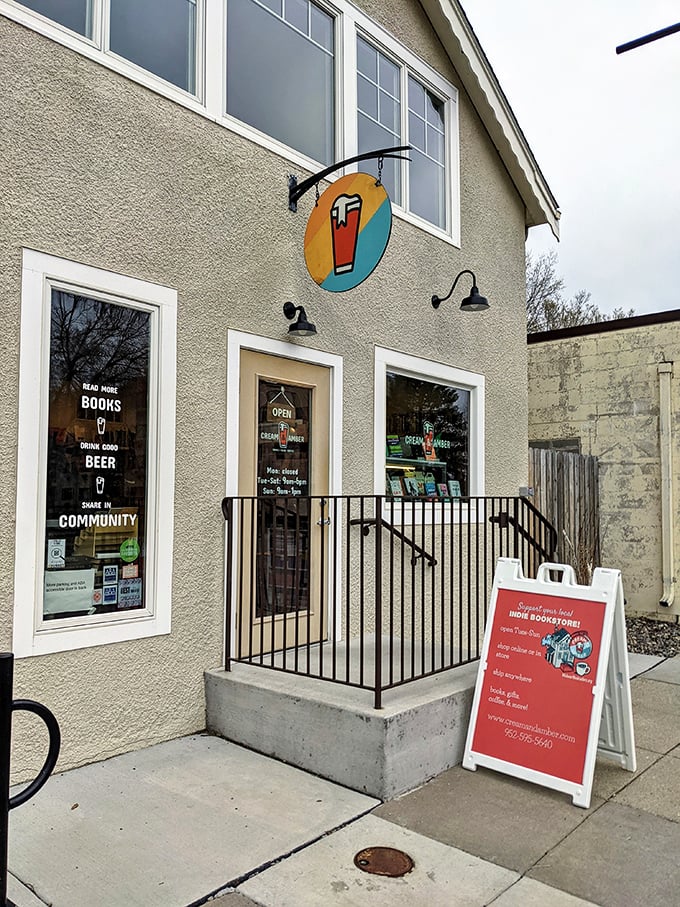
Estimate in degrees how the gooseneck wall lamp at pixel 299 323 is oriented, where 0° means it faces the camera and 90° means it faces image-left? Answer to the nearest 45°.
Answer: approximately 315°

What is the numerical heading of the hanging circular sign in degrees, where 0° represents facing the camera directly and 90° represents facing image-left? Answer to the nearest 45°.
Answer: approximately 45°

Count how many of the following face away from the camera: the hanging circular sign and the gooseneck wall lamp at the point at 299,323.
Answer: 0

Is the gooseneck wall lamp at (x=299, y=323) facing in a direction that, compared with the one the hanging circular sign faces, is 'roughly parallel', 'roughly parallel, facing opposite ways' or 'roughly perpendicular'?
roughly perpendicular

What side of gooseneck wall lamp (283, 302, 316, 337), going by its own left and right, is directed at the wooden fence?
left

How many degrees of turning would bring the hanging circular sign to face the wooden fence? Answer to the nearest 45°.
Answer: approximately 180°
